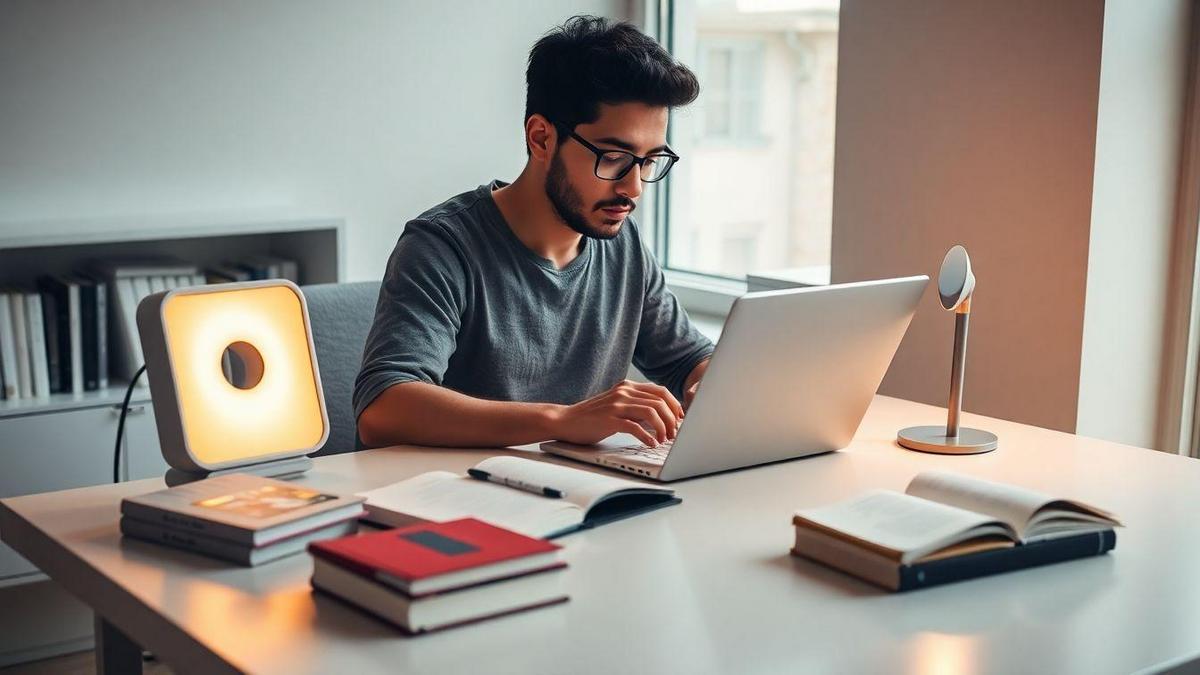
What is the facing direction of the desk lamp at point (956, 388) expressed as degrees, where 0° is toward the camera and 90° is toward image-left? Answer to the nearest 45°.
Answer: approximately 45°

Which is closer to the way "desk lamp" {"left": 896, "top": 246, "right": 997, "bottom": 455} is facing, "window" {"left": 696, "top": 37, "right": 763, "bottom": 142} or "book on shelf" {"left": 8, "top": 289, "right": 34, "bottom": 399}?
the book on shelf

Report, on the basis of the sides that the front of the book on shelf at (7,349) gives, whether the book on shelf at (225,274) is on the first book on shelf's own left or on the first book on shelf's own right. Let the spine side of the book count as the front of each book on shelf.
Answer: on the first book on shelf's own left

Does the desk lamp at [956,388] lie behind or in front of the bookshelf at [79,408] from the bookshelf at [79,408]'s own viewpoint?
in front

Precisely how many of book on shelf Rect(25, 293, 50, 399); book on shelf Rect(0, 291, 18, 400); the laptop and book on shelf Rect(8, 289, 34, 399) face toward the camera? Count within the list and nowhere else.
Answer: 3

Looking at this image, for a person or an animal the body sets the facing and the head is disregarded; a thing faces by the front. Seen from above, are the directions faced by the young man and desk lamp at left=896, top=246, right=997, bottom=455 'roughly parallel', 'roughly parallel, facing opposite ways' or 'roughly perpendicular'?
roughly perpendicular

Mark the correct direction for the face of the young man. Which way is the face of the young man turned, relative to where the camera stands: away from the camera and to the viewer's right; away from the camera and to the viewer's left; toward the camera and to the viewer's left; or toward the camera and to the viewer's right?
toward the camera and to the viewer's right

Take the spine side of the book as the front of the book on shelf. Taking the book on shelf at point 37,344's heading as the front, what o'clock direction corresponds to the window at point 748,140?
The window is roughly at 8 o'clock from the book on shelf.

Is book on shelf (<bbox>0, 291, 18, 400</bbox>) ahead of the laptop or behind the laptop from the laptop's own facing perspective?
ahead

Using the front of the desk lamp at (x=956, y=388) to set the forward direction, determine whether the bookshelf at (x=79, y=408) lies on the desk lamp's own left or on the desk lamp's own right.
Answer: on the desk lamp's own right

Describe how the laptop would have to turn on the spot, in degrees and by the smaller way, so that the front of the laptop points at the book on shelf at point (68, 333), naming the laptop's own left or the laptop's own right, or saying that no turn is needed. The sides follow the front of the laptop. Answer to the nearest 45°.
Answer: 0° — it already faces it

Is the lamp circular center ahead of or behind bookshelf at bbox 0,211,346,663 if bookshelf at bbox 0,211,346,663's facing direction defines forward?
ahead

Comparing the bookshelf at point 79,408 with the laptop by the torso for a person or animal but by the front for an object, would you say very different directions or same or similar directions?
very different directions

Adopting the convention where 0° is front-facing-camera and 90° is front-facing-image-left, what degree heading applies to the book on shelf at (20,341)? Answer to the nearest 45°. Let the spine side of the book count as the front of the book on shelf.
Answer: approximately 0°
